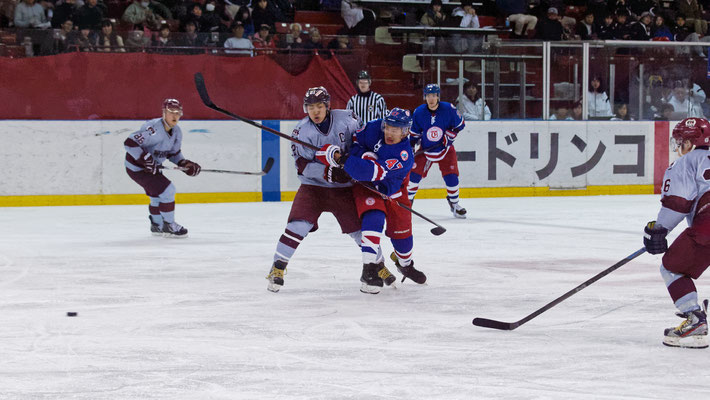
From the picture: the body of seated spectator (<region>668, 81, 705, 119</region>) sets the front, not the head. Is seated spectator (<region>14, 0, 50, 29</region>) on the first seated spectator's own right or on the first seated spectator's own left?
on the first seated spectator's own right

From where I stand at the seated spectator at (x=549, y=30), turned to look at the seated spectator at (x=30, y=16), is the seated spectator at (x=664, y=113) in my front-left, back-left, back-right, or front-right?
back-left

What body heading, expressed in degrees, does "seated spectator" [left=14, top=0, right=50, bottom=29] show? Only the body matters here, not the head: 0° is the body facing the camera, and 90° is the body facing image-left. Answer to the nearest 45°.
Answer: approximately 0°

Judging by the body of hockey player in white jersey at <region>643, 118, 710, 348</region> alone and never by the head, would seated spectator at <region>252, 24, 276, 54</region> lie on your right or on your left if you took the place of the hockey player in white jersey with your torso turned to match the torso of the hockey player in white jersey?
on your right

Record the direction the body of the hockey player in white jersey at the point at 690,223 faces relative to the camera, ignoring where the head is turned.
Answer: to the viewer's left

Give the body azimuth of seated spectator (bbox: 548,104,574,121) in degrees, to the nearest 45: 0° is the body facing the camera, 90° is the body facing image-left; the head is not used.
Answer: approximately 0°

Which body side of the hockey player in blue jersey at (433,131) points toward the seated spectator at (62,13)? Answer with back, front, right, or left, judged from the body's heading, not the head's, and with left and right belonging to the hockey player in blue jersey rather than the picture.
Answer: right

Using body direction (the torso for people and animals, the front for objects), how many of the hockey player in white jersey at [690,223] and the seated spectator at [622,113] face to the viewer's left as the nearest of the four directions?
1
